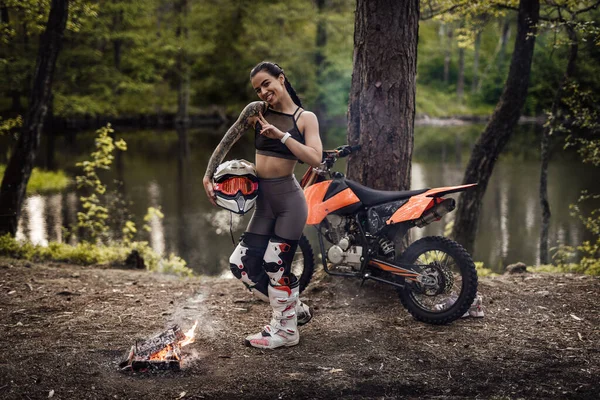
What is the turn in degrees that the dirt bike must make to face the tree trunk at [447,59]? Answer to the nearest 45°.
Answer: approximately 45° to its right

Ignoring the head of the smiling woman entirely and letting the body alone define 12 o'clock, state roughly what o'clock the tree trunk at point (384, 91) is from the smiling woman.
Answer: The tree trunk is roughly at 6 o'clock from the smiling woman.

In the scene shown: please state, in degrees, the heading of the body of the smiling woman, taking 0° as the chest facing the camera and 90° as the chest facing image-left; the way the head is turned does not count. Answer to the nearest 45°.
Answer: approximately 45°

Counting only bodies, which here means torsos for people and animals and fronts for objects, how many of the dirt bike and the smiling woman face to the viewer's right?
0

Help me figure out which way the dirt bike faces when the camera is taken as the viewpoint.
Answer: facing away from the viewer and to the left of the viewer

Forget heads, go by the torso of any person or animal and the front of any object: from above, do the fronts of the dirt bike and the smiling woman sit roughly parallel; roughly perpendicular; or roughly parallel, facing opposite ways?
roughly perpendicular

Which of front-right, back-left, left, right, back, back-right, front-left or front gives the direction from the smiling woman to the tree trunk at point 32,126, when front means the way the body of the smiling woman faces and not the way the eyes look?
right

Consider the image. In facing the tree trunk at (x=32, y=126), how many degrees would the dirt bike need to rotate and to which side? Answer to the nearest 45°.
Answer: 0° — it already faces it

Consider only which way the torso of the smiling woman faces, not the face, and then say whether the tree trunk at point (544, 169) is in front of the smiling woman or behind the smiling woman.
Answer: behind

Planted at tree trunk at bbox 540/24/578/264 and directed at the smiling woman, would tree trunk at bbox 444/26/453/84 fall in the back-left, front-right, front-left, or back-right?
back-right

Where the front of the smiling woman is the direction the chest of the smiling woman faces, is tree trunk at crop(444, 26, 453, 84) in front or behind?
behind

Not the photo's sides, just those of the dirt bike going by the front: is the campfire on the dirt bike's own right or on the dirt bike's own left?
on the dirt bike's own left

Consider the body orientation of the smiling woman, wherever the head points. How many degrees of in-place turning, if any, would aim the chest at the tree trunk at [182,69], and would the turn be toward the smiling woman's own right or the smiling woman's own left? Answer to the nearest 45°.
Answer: approximately 135° to the smiling woman's own right
